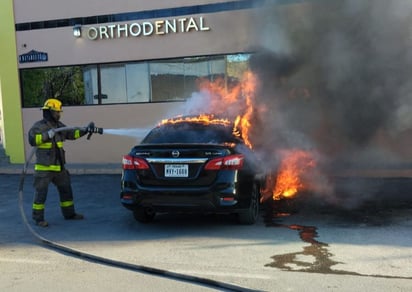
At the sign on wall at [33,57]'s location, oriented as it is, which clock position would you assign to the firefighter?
The firefighter is roughly at 12 o'clock from the sign on wall.

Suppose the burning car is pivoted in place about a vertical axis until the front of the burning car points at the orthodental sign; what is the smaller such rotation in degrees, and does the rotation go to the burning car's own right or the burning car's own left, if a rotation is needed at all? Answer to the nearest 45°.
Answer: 0° — it already faces it

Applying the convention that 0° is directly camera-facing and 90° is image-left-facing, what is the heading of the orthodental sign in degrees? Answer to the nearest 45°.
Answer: approximately 0°

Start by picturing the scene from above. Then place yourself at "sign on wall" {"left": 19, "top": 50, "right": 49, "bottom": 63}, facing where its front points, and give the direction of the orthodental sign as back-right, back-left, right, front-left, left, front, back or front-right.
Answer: front-left

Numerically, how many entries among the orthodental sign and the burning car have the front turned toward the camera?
1

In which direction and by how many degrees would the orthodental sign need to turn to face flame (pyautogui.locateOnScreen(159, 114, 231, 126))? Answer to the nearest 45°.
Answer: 0° — it already faces it

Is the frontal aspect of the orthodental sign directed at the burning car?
yes

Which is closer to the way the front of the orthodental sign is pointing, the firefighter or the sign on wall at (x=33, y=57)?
the firefighter

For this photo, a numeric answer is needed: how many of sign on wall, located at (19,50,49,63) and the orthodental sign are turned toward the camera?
2

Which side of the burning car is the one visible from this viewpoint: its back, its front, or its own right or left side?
back
